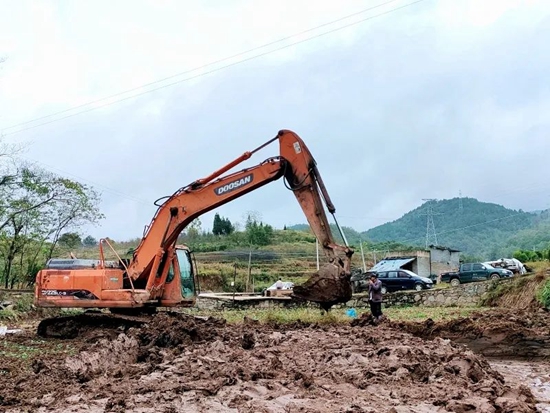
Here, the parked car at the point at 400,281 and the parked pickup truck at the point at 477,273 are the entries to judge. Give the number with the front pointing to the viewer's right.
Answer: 2

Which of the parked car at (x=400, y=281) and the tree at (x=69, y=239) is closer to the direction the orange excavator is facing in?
the parked car

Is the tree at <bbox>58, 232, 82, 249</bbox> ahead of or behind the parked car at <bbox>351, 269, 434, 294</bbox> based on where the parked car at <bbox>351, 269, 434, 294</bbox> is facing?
behind

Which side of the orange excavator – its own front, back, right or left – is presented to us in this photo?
right

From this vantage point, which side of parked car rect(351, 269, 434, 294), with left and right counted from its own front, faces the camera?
right

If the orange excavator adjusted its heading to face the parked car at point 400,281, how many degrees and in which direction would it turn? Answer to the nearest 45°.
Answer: approximately 45° to its left

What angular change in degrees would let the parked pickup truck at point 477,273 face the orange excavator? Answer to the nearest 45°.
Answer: approximately 90° to its right

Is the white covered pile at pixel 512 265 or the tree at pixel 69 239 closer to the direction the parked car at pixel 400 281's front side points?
the white covered pile

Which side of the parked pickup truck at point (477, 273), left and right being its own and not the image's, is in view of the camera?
right

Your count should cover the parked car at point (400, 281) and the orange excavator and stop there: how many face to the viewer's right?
2

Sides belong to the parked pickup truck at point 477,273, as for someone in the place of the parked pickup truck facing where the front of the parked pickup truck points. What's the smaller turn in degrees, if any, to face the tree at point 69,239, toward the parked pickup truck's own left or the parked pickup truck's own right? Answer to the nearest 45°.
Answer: approximately 135° to the parked pickup truck's own right
